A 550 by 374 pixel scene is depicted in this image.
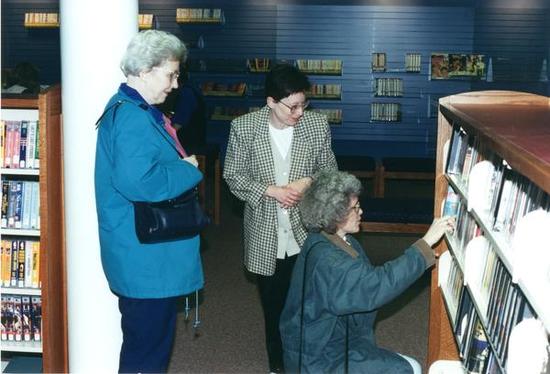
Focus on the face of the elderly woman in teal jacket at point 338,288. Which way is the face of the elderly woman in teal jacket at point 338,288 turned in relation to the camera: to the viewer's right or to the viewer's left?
to the viewer's right

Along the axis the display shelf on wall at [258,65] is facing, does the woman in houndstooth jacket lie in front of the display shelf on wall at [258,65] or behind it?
in front

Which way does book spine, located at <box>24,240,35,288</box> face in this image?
toward the camera

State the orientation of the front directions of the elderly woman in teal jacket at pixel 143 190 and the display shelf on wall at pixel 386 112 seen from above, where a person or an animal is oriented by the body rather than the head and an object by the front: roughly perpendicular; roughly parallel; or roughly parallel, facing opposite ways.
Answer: roughly perpendicular

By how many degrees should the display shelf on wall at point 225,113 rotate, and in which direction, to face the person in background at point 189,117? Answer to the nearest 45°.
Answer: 0° — it already faces them

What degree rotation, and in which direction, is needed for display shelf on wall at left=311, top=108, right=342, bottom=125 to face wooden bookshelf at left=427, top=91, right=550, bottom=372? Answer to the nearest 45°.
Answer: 0° — it already faces it

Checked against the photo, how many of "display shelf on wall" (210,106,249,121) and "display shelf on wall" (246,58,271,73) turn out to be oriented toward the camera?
2

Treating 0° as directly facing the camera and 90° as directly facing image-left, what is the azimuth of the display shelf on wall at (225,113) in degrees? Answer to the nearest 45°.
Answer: approximately 0°

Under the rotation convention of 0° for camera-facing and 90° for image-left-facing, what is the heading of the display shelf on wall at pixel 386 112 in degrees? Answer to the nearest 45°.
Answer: approximately 0°

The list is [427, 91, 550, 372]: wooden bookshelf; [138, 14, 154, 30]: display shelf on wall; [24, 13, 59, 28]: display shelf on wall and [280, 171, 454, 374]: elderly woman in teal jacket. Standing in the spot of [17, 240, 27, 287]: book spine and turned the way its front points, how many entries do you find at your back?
2

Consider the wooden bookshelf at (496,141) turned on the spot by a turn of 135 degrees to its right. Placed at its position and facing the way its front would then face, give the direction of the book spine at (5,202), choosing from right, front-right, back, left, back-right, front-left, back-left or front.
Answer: left

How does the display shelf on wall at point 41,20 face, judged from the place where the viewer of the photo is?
facing the viewer

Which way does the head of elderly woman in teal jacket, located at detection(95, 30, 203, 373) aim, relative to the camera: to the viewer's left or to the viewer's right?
to the viewer's right

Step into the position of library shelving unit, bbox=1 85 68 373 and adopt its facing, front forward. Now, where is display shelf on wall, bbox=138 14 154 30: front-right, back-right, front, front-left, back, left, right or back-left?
back

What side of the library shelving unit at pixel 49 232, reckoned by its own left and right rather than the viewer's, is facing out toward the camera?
front
